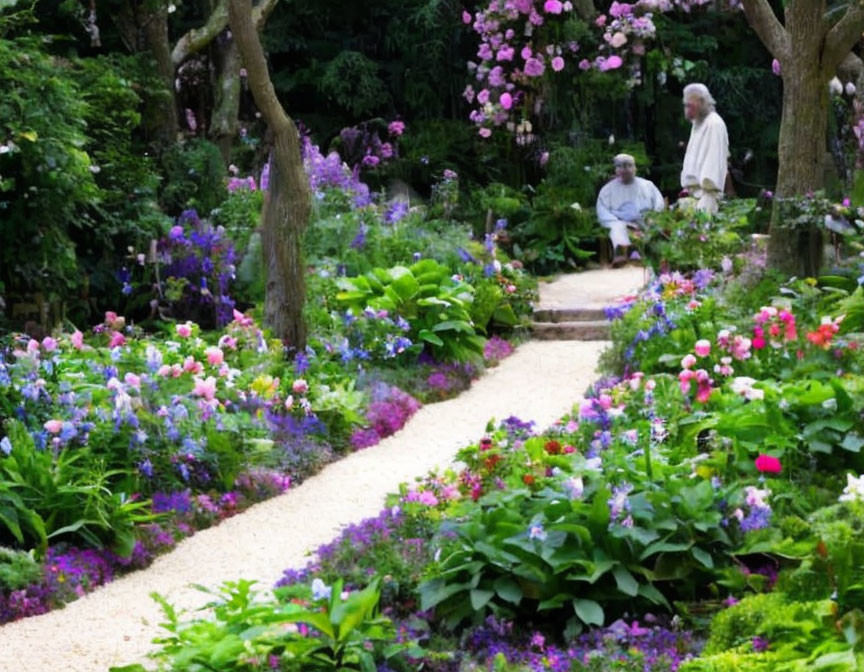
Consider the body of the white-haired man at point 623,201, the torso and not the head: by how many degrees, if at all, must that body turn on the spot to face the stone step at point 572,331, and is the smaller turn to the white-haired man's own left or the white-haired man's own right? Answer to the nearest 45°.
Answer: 0° — they already face it

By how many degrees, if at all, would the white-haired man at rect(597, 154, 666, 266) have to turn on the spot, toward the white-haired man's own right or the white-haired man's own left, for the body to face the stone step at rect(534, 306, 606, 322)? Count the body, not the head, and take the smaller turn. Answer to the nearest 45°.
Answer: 0° — they already face it

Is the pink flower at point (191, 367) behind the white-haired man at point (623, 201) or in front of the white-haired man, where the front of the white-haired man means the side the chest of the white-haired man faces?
in front

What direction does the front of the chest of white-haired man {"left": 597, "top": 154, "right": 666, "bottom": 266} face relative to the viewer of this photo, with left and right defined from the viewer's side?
facing the viewer

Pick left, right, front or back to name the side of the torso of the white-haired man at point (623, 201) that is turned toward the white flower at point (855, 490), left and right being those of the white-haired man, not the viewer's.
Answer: front

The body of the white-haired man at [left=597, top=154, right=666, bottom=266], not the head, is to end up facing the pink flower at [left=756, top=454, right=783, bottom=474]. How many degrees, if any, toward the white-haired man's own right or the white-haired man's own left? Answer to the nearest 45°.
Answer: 0° — they already face it

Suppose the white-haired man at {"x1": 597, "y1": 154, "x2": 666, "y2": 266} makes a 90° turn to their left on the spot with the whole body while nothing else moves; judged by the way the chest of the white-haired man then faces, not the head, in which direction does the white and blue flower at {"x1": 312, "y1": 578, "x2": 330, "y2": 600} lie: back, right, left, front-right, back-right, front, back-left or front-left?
right
